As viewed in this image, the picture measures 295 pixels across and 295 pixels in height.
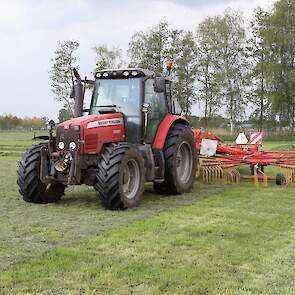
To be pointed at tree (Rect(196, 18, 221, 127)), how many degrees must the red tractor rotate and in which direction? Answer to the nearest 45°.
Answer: approximately 135° to its right

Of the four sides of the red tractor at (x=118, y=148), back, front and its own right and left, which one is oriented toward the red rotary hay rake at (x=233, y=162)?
back

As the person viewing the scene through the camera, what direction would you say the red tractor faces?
facing the viewer and to the left of the viewer

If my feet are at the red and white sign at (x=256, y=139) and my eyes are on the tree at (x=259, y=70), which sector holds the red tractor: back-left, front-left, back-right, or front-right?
back-left

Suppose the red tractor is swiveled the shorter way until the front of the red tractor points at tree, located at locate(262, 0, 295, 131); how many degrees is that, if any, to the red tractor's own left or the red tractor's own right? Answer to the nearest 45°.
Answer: approximately 180°

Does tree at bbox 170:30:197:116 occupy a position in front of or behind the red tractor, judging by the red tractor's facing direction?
behind

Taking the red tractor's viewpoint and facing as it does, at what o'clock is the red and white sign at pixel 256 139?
The red and white sign is roughly at 6 o'clock from the red tractor.

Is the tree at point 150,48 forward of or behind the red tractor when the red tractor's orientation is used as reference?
behind

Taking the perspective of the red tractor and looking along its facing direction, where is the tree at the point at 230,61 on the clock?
The tree is roughly at 5 o'clock from the red tractor.
